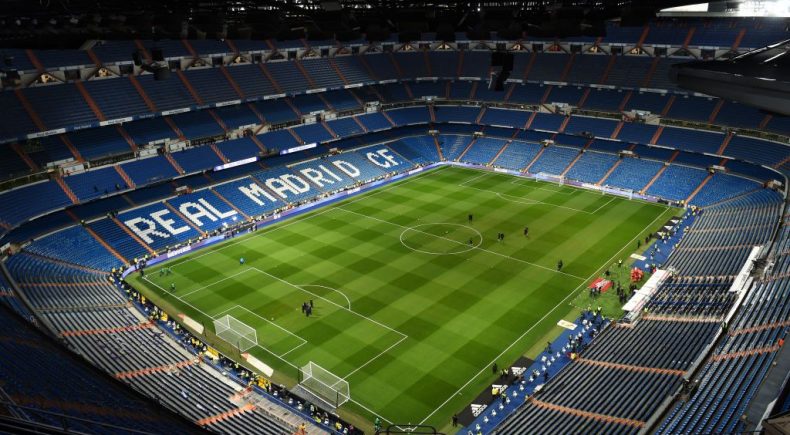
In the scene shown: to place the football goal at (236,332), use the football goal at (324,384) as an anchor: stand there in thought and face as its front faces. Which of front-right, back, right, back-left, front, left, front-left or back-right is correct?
left

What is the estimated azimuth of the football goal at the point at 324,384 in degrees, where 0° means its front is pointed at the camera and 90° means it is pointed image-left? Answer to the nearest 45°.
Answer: approximately 225°

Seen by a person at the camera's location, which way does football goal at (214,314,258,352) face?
facing away from the viewer and to the right of the viewer

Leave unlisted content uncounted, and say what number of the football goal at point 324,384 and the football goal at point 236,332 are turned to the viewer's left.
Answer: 0

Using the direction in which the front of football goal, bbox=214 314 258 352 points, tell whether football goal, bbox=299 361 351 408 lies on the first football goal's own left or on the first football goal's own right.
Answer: on the first football goal's own right
